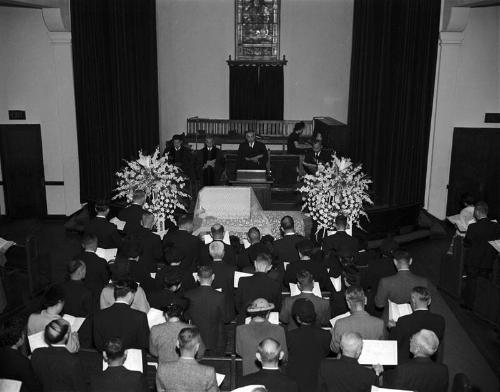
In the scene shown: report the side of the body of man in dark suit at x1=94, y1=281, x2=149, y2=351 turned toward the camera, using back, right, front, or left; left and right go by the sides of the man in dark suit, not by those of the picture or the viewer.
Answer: back

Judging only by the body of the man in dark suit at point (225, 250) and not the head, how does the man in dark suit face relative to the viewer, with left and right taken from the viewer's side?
facing away from the viewer

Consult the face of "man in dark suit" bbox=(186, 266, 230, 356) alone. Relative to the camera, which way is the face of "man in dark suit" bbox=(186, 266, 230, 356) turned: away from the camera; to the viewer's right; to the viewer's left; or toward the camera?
away from the camera

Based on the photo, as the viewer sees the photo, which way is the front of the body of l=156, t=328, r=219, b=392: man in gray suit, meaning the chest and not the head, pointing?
away from the camera

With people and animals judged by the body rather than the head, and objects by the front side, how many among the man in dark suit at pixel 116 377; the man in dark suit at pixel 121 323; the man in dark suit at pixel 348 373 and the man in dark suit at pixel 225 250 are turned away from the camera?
4

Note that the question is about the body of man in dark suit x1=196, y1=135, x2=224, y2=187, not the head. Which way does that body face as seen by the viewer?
toward the camera

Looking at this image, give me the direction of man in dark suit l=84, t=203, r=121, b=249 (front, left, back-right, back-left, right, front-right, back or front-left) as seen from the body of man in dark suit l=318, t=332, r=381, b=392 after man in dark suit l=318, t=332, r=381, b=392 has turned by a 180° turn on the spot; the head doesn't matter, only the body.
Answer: back-right

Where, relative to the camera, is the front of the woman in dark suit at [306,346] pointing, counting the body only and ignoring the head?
away from the camera

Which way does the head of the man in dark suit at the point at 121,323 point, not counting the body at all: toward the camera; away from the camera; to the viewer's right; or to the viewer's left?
away from the camera

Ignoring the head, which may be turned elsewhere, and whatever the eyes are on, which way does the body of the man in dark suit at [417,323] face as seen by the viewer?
away from the camera

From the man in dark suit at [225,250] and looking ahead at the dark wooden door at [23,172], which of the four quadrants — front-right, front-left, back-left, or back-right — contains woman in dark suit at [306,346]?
back-left

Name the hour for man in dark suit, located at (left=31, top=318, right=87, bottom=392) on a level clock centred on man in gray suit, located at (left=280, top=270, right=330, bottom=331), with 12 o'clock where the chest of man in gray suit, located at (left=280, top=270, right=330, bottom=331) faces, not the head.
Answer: man in dark suit, located at (left=31, top=318, right=87, bottom=392) is roughly at 8 o'clock from man in gray suit, located at (left=280, top=270, right=330, bottom=331).

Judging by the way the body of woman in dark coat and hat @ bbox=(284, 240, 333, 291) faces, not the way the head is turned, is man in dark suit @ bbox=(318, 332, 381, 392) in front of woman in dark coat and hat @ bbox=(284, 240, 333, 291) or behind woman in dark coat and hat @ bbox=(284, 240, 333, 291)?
behind

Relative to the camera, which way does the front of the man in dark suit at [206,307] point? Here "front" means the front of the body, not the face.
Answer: away from the camera

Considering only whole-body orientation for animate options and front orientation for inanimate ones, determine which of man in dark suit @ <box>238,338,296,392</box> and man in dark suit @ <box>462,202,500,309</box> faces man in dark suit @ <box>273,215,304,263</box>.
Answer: man in dark suit @ <box>238,338,296,392</box>

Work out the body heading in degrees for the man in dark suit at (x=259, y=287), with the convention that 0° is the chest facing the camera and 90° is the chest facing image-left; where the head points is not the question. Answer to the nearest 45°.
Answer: approximately 180°

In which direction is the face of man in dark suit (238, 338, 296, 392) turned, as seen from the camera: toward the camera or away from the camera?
away from the camera

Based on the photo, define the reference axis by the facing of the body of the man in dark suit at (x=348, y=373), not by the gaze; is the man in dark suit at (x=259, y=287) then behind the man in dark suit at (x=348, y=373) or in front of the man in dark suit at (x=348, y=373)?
in front

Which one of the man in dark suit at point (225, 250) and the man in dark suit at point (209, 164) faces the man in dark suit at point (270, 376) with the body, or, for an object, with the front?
the man in dark suit at point (209, 164)

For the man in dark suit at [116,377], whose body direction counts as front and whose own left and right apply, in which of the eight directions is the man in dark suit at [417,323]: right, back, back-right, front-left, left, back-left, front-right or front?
right

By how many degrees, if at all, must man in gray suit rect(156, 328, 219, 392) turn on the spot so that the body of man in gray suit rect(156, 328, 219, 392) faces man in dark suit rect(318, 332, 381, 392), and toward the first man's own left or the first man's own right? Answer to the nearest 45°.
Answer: approximately 90° to the first man's own right

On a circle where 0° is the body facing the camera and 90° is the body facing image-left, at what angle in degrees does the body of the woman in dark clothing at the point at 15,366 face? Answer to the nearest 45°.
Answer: approximately 225°
